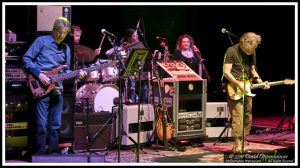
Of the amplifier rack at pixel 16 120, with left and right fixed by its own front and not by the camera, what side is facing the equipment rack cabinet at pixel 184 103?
left

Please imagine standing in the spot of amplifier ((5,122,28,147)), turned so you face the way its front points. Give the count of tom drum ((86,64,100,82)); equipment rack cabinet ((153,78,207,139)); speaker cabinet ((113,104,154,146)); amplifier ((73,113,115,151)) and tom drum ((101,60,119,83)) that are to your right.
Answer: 0

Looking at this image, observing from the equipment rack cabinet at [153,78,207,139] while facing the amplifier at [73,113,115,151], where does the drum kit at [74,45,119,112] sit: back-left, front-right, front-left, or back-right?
front-right

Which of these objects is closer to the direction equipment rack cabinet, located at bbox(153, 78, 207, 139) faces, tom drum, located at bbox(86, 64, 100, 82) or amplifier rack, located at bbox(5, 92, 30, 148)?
the amplifier rack

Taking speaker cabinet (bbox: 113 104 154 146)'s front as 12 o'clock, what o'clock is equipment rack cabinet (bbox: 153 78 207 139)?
equipment rack cabinet (bbox: 153 78 207 139) is roughly at 9 o'clock from speaker cabinet (bbox: 113 104 154 146).

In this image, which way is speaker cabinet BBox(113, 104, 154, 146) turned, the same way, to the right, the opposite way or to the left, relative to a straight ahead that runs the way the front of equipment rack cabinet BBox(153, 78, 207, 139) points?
the same way

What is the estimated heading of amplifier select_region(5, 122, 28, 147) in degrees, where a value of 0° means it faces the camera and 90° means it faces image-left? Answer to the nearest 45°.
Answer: approximately 0°

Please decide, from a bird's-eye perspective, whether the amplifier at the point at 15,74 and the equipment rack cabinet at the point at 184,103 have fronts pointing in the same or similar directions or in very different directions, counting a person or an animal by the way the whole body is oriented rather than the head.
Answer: same or similar directions

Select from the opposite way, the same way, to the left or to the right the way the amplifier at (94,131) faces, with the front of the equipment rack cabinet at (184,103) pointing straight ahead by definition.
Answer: the same way

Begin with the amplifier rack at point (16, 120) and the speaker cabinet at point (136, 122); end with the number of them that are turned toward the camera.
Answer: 2

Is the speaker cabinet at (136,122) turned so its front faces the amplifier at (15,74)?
no

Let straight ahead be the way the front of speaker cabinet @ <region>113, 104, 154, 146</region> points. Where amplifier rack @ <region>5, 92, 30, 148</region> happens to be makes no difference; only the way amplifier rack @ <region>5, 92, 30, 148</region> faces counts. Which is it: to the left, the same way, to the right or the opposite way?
the same way

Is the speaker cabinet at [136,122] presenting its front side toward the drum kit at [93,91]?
no

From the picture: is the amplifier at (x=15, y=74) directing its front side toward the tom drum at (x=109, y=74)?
no

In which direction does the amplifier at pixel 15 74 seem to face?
toward the camera

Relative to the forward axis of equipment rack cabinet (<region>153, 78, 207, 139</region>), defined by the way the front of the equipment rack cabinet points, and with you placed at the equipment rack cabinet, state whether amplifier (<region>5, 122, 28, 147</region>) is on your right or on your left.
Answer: on your right

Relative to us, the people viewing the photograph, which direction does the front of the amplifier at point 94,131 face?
facing the viewer

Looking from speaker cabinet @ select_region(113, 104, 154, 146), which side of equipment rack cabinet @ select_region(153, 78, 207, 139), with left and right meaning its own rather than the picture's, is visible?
right

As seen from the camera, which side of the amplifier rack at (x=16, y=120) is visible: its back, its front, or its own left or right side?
front

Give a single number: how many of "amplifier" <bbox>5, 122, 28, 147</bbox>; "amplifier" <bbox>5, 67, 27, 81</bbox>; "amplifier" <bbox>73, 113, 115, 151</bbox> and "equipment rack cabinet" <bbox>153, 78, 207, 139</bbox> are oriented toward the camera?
4
